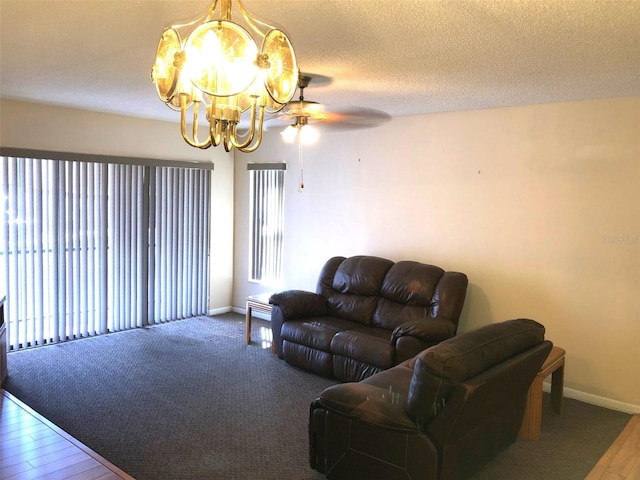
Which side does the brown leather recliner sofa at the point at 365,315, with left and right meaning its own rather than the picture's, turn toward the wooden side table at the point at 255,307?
right

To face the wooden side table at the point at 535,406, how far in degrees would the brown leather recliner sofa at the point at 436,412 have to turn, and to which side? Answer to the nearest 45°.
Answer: approximately 90° to its right

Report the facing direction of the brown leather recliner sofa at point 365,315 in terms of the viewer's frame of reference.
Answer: facing the viewer and to the left of the viewer

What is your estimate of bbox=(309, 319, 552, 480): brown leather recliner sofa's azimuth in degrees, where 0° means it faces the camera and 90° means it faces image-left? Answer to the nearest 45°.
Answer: approximately 135°

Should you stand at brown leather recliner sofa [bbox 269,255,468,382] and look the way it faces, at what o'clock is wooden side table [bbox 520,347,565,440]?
The wooden side table is roughly at 9 o'clock from the brown leather recliner sofa.

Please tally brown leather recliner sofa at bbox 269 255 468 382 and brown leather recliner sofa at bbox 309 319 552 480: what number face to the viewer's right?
0

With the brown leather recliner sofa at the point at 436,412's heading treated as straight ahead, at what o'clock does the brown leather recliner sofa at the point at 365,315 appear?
the brown leather recliner sofa at the point at 365,315 is roughly at 1 o'clock from the brown leather recliner sofa at the point at 436,412.

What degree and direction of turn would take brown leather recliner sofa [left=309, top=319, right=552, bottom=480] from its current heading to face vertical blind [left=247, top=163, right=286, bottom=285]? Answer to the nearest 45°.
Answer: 0° — it already faces it

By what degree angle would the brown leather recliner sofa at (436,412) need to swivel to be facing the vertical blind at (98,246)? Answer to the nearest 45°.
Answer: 0° — it already faces it

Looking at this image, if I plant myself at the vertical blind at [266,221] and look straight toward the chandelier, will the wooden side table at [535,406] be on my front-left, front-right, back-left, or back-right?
front-left

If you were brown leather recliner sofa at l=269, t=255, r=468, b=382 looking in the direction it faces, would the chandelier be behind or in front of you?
in front

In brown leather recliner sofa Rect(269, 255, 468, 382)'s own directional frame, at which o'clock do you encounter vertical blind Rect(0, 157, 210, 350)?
The vertical blind is roughly at 2 o'clock from the brown leather recliner sofa.
